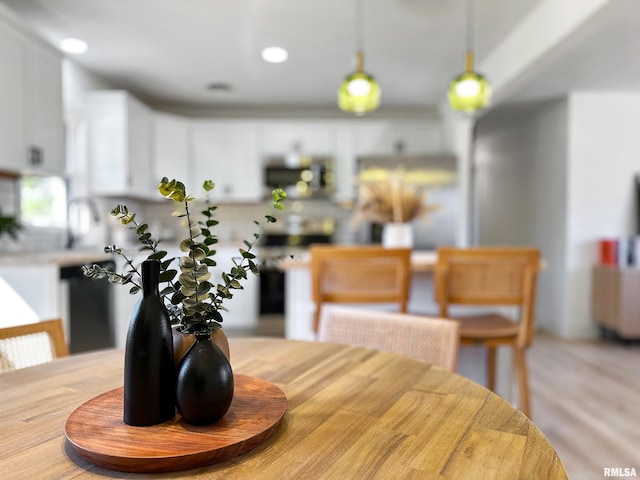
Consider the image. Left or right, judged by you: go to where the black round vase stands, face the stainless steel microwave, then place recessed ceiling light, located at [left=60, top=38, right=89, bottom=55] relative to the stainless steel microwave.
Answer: left

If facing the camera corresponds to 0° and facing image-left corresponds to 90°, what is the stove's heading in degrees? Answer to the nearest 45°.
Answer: approximately 0°

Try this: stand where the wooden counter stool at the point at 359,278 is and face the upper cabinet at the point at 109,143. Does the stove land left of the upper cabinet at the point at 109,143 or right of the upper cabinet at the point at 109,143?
right

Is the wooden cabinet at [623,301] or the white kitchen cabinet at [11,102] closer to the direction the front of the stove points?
the white kitchen cabinet

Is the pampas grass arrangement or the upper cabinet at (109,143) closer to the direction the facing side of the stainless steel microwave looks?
the pampas grass arrangement
